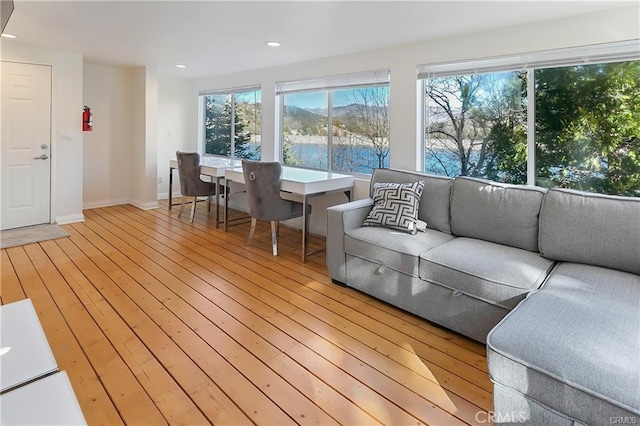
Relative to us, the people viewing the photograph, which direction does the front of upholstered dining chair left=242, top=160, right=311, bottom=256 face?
facing away from the viewer and to the right of the viewer

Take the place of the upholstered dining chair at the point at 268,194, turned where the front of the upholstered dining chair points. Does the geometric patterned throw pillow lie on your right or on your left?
on your right

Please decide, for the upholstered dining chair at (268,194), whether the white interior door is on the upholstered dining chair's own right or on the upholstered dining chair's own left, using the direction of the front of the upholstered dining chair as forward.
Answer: on the upholstered dining chair's own left

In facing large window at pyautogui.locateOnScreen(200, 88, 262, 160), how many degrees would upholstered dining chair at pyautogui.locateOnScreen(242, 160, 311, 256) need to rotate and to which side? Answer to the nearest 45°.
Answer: approximately 45° to its left

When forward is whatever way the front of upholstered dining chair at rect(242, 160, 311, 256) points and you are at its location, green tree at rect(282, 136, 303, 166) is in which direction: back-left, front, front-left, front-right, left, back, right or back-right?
front-left
